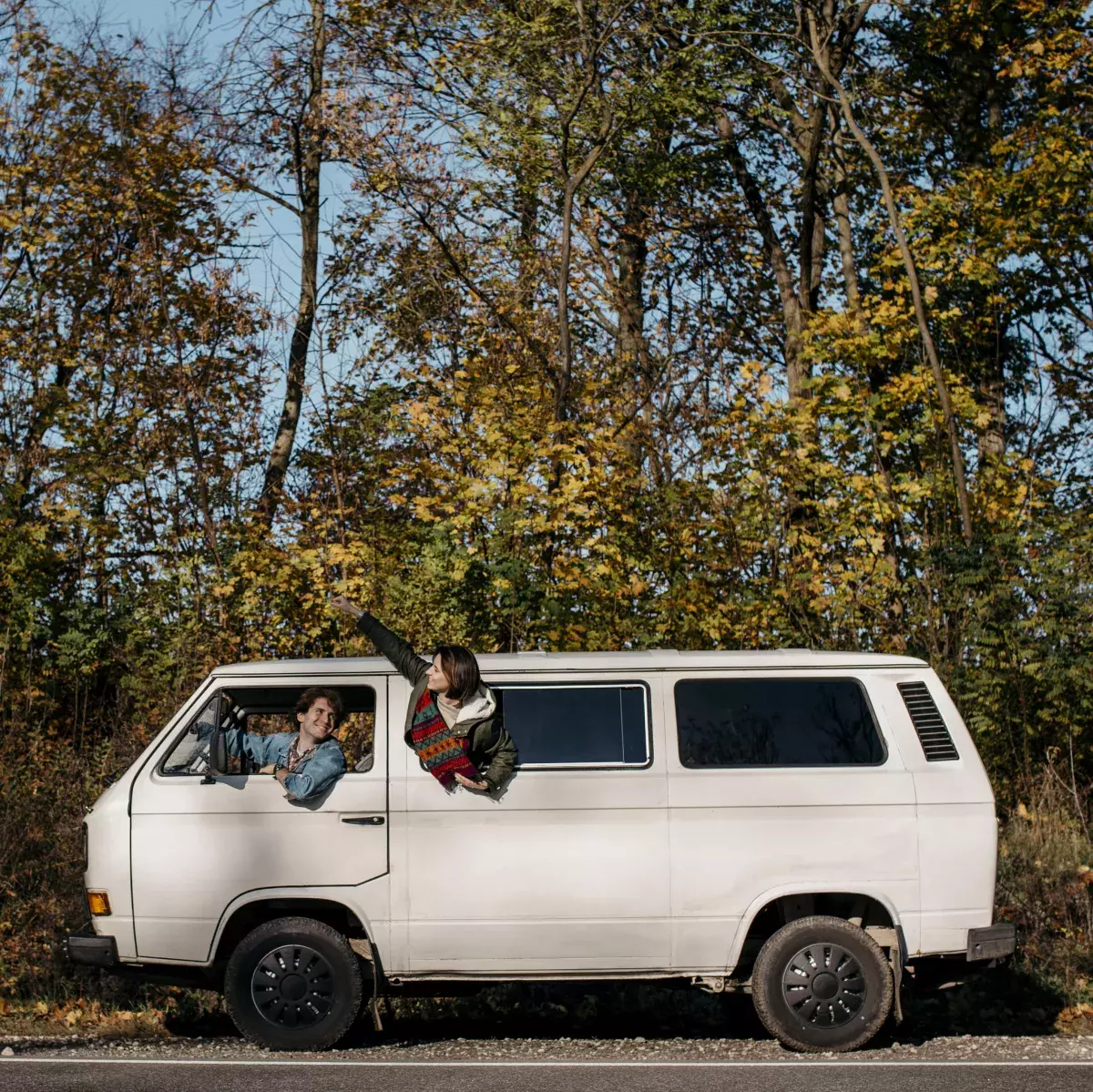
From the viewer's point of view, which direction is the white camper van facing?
to the viewer's left
